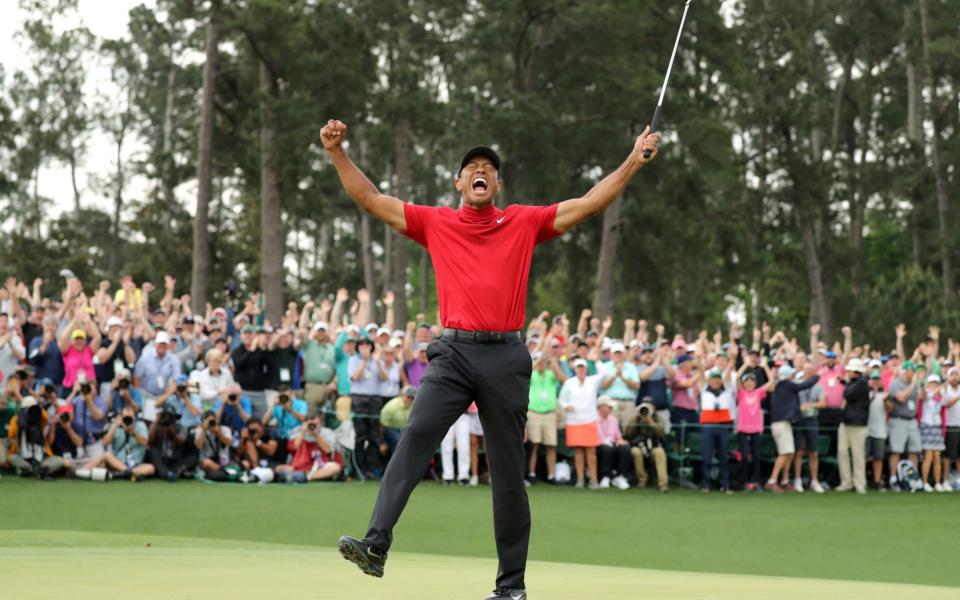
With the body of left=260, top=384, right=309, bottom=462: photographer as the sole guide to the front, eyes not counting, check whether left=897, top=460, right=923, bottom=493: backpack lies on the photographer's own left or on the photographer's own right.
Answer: on the photographer's own left

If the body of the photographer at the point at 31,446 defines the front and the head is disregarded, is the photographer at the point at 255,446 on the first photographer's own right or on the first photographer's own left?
on the first photographer's own left

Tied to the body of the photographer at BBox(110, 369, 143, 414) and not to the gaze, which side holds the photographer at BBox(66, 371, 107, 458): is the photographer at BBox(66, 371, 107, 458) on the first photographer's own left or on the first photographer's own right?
on the first photographer's own right

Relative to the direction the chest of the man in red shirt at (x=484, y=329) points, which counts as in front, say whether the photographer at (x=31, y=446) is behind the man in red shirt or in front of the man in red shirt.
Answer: behind

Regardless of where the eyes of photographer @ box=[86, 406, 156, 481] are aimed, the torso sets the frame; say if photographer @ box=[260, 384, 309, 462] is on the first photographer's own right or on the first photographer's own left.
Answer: on the first photographer's own left

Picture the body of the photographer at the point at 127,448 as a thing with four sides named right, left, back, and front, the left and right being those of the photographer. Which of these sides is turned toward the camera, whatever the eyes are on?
front

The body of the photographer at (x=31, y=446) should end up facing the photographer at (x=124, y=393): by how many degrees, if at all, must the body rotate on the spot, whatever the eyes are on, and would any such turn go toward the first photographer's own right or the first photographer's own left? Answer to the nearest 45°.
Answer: approximately 90° to the first photographer's own left

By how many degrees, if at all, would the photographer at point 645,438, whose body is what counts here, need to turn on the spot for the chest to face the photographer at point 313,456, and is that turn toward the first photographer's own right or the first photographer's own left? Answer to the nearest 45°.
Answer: approximately 90° to the first photographer's own right

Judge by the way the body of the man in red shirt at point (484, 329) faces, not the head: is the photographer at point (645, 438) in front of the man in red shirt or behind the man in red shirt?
behind

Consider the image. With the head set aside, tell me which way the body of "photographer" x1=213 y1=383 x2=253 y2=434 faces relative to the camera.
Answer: toward the camera

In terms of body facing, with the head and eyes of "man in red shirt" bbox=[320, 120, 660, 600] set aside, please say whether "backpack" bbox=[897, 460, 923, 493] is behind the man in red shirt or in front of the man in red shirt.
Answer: behind

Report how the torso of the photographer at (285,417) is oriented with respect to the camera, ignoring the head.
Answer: toward the camera
